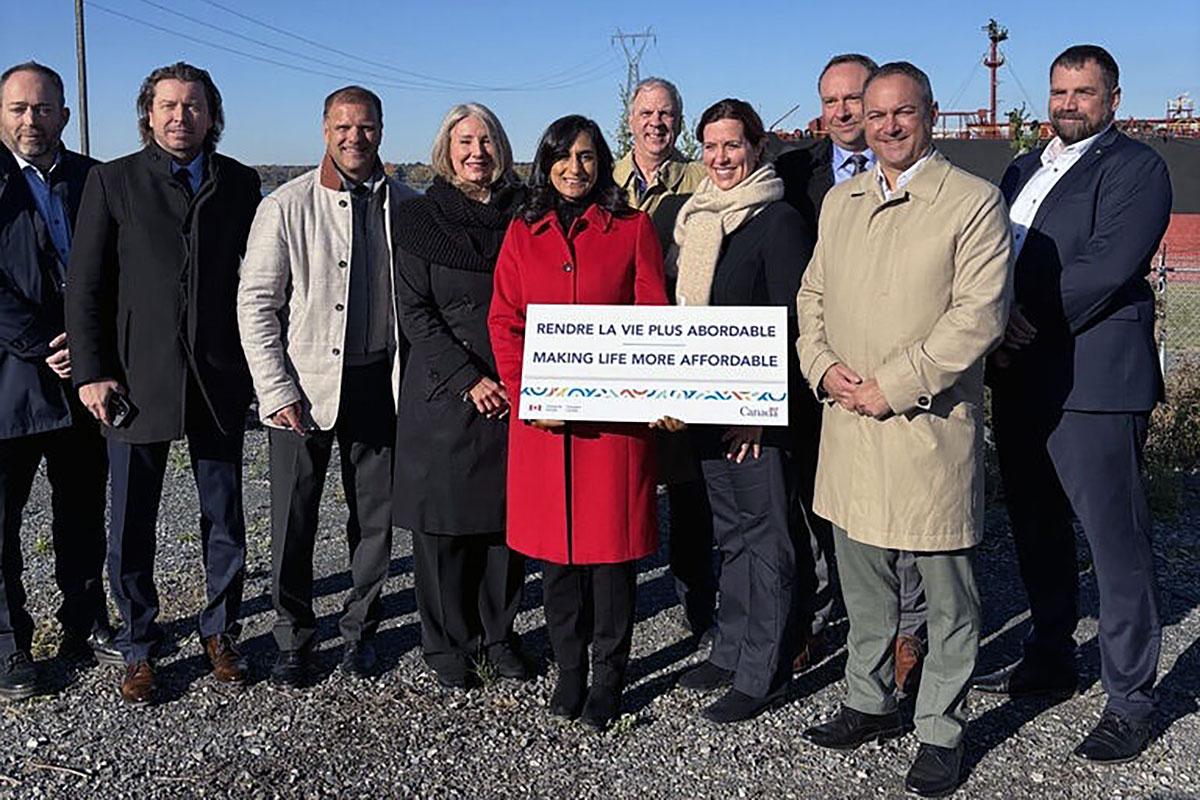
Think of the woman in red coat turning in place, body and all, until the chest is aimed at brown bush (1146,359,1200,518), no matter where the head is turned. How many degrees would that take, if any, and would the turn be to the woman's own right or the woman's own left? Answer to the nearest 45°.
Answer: approximately 135° to the woman's own left

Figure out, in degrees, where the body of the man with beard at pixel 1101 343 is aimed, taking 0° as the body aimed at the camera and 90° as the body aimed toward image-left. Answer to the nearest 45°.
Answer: approximately 45°

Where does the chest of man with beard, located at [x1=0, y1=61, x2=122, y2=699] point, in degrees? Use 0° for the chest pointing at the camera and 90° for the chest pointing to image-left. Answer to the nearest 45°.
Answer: approximately 315°

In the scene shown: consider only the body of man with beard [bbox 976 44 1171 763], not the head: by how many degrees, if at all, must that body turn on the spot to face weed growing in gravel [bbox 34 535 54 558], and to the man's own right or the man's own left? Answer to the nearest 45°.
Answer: approximately 45° to the man's own right

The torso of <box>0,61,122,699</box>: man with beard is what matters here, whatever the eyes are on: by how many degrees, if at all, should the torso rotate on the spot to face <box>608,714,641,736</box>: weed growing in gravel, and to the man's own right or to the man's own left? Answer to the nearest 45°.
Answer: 0° — they already face it

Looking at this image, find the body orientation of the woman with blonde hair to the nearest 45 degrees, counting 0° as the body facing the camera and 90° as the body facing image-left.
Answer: approximately 315°

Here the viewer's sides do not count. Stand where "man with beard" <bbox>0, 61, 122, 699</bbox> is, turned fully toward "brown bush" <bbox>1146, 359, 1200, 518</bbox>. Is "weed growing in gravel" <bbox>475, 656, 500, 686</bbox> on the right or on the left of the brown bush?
right
